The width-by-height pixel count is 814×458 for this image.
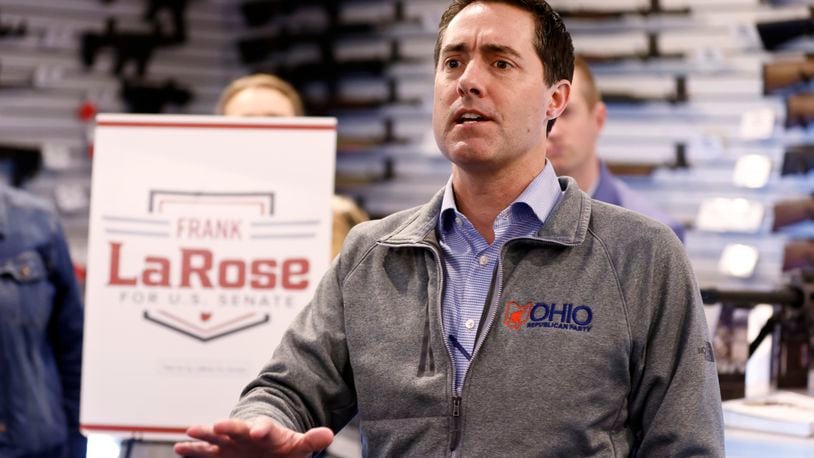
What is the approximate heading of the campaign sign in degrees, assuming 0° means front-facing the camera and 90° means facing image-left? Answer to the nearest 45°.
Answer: approximately 0°
